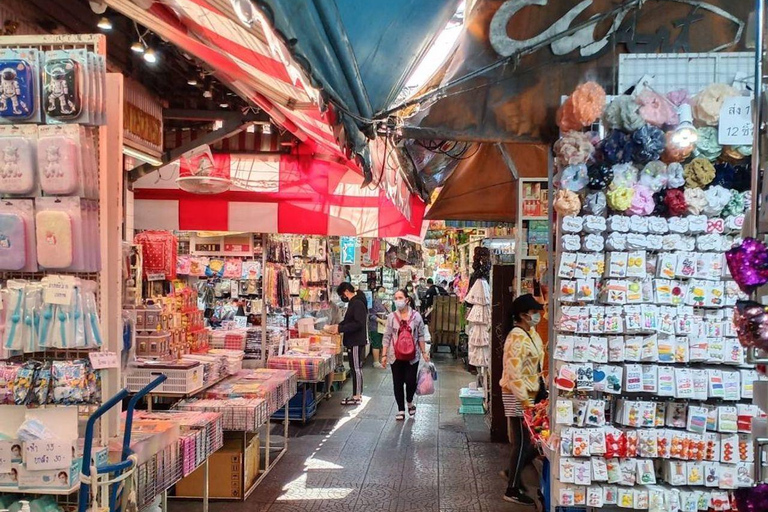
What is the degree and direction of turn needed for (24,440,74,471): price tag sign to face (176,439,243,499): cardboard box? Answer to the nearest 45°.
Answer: approximately 135° to its left

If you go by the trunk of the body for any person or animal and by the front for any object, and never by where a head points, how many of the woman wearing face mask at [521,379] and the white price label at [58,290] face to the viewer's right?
1

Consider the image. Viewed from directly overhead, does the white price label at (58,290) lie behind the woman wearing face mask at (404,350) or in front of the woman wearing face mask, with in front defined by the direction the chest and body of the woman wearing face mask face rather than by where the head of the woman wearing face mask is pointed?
in front

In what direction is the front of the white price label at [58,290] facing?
toward the camera

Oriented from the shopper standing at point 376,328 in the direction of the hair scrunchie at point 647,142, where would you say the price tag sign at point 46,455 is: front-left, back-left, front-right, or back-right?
front-right

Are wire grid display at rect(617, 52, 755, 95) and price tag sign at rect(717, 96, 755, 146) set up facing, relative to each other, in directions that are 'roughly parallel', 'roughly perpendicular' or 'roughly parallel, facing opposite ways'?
roughly parallel

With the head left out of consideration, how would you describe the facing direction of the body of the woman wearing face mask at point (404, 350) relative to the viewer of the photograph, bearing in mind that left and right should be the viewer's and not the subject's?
facing the viewer

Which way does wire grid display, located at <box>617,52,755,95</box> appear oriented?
toward the camera

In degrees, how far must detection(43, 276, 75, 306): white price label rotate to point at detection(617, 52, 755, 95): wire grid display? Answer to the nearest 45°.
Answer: approximately 90° to its left

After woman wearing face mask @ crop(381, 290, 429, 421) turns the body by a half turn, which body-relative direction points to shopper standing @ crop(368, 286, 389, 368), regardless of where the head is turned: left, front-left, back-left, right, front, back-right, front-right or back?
front

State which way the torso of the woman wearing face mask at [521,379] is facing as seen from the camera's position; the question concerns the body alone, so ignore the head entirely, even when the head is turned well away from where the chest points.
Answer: to the viewer's right
